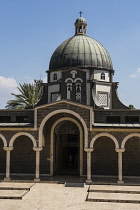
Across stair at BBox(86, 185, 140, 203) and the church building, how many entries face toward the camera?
2

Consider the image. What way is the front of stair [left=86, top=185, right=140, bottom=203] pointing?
toward the camera

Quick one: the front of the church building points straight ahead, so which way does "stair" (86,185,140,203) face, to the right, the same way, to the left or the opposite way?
the same way

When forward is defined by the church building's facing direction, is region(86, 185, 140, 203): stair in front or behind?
in front

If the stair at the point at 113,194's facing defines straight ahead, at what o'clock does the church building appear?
The church building is roughly at 5 o'clock from the stair.

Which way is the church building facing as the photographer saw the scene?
facing the viewer
